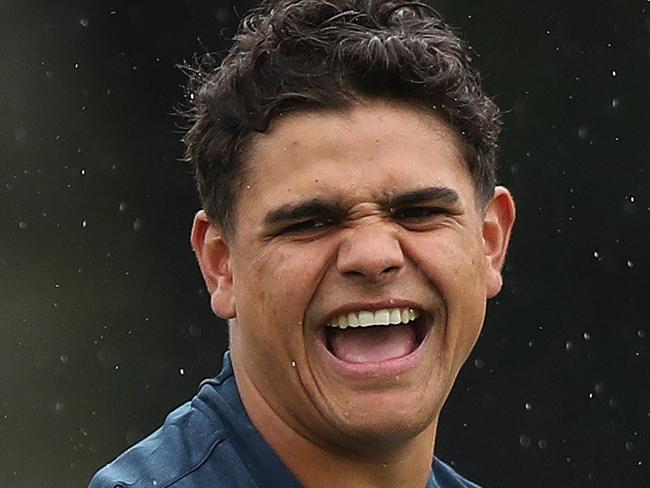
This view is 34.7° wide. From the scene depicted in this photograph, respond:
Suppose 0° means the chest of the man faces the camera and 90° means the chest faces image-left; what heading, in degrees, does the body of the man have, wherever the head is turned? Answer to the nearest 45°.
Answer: approximately 315°

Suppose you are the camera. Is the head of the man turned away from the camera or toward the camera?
toward the camera

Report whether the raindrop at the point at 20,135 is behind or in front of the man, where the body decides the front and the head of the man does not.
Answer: behind
